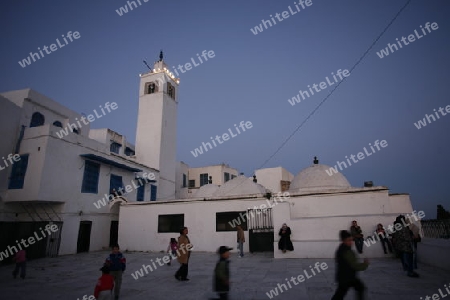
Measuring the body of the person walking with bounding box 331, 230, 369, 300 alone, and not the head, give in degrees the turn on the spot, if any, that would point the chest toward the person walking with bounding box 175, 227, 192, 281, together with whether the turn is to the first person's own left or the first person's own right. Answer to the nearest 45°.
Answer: approximately 135° to the first person's own left

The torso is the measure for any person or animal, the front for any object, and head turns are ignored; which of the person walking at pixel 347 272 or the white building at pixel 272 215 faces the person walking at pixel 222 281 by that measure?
the white building

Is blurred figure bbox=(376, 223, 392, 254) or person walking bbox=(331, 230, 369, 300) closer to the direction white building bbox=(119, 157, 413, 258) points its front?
the person walking

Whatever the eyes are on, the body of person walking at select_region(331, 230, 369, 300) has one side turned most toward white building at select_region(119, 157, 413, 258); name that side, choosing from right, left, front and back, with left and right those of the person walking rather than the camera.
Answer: left

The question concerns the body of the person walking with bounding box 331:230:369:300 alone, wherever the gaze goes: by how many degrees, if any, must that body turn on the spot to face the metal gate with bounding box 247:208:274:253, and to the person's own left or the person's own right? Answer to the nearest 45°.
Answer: approximately 135° to the person's own left

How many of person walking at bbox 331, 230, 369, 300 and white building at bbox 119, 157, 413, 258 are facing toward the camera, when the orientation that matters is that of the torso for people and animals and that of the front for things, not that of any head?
1

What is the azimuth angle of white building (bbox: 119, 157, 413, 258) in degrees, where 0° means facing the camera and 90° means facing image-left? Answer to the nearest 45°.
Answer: approximately 0°

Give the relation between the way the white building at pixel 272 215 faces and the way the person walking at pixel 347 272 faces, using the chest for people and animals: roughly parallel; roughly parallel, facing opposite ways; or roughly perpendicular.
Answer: roughly perpendicular

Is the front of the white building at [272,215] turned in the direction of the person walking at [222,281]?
yes

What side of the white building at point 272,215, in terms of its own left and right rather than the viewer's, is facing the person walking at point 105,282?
front
